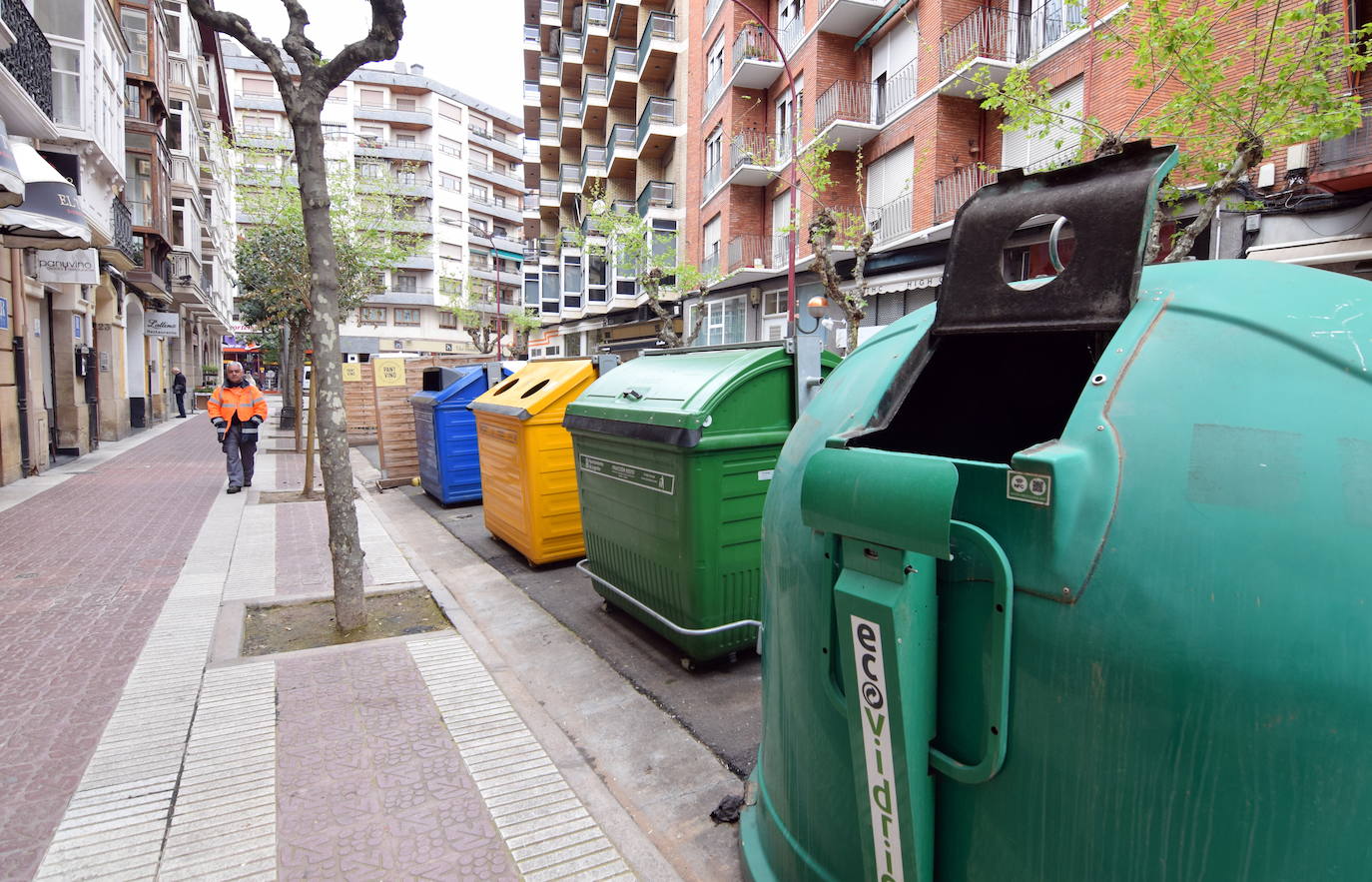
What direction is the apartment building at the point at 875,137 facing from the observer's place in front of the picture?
facing the viewer and to the left of the viewer

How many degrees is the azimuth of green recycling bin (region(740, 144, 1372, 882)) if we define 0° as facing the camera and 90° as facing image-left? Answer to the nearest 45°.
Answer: approximately 45°

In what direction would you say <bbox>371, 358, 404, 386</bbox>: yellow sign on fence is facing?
toward the camera

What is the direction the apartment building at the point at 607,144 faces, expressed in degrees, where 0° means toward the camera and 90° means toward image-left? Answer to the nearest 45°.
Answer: approximately 45°

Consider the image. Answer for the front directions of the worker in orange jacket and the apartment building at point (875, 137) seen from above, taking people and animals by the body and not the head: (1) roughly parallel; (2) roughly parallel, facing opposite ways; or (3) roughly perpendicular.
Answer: roughly perpendicular

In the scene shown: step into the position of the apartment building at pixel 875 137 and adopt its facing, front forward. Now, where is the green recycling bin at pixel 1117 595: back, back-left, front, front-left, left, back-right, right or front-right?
front-left

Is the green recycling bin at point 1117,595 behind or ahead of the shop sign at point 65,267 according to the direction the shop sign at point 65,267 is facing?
ahead

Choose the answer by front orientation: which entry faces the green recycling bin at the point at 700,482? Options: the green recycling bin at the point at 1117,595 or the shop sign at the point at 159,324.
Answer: the shop sign

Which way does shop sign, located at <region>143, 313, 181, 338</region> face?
toward the camera

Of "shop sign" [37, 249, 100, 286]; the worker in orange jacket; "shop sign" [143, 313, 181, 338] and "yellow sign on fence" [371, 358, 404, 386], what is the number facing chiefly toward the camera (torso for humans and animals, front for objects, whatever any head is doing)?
4

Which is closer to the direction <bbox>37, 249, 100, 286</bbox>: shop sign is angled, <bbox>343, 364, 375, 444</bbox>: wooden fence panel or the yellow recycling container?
the yellow recycling container

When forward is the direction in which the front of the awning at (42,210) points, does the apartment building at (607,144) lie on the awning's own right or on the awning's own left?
on the awning's own left
